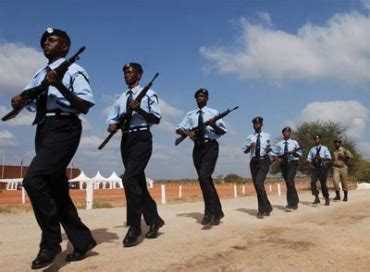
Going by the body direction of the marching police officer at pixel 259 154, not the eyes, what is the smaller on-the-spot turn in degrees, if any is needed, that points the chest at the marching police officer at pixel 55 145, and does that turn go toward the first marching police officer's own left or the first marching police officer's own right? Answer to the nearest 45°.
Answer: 0° — they already face them

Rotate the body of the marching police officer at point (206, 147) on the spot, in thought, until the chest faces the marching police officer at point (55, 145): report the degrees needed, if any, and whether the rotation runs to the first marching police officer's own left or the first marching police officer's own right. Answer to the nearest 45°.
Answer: approximately 45° to the first marching police officer's own right

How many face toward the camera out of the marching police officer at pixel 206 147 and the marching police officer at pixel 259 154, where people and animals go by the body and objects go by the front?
2

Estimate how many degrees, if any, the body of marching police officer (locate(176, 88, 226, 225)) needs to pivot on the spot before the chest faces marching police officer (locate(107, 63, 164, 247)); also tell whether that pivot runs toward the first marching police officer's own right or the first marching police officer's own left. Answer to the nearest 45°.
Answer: approximately 45° to the first marching police officer's own right

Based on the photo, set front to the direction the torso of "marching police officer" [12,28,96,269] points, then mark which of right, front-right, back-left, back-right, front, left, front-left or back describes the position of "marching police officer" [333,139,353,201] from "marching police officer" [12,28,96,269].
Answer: back

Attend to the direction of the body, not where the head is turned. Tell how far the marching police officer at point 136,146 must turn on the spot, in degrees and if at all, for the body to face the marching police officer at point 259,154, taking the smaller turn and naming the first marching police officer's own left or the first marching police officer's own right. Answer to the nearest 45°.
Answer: approximately 180°

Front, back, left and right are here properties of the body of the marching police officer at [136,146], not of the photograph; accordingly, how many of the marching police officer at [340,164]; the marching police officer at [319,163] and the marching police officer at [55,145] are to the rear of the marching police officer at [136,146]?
2

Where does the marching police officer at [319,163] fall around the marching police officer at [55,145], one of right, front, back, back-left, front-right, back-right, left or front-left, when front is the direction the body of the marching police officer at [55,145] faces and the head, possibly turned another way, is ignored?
back

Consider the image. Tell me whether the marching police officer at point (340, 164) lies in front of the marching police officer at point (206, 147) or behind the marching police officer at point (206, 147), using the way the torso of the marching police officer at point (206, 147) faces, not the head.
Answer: behind

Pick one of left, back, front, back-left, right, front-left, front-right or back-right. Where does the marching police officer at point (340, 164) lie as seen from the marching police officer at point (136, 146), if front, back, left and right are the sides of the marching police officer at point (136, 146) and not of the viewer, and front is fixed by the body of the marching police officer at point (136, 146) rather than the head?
back
